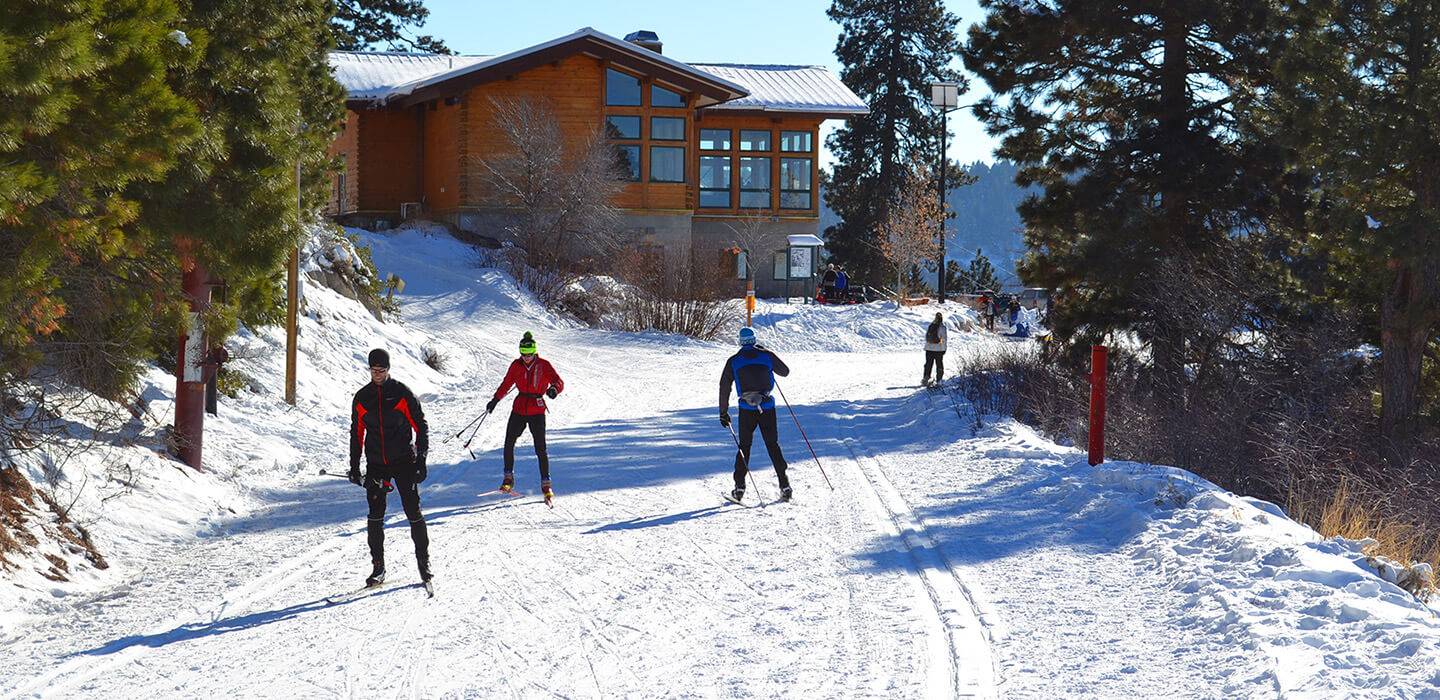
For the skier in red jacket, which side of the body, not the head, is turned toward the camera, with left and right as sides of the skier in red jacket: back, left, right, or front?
front

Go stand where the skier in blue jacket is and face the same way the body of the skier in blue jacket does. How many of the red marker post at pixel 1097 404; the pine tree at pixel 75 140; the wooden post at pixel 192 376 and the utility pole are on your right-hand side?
1

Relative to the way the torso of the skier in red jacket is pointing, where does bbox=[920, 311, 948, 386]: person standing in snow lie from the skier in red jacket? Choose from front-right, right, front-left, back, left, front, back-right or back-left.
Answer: back-left

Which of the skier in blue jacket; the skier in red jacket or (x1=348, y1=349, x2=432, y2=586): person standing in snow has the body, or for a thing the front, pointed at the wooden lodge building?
the skier in blue jacket

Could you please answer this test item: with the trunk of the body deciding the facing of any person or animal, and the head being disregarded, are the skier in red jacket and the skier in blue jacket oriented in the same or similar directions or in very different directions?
very different directions

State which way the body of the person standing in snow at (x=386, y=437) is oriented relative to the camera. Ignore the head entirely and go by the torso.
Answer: toward the camera

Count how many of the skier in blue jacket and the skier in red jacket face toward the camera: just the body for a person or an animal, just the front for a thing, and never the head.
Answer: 1

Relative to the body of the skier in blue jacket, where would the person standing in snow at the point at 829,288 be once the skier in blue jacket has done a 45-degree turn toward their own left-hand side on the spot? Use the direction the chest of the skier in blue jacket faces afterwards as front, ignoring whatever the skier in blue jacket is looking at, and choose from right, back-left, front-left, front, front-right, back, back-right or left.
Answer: front-right

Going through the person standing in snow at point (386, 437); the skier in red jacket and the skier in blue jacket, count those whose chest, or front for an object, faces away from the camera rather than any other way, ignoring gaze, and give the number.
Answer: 1

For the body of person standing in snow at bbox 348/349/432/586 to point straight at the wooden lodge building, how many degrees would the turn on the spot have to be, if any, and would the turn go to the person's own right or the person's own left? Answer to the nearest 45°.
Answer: approximately 180°

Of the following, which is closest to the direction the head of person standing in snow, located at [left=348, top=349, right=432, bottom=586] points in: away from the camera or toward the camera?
toward the camera

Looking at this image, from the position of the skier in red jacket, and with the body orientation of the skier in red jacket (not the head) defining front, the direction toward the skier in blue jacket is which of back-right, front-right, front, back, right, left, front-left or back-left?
left

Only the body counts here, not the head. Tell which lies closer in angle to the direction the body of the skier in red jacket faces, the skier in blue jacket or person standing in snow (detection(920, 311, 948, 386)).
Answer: the skier in blue jacket

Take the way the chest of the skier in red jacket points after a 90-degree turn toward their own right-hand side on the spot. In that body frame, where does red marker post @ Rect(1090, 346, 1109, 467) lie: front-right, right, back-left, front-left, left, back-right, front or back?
back

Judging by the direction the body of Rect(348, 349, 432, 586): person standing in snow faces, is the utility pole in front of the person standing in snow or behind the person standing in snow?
behind

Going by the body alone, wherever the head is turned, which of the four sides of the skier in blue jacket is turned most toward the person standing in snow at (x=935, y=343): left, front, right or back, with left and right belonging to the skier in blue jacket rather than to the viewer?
front

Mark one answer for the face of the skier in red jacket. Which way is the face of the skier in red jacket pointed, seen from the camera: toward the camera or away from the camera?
toward the camera

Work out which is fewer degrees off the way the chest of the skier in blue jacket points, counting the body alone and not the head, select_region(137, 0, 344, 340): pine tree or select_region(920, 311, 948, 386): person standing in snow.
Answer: the person standing in snow

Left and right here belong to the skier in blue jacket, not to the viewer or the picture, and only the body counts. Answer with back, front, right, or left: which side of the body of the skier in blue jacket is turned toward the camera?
back
